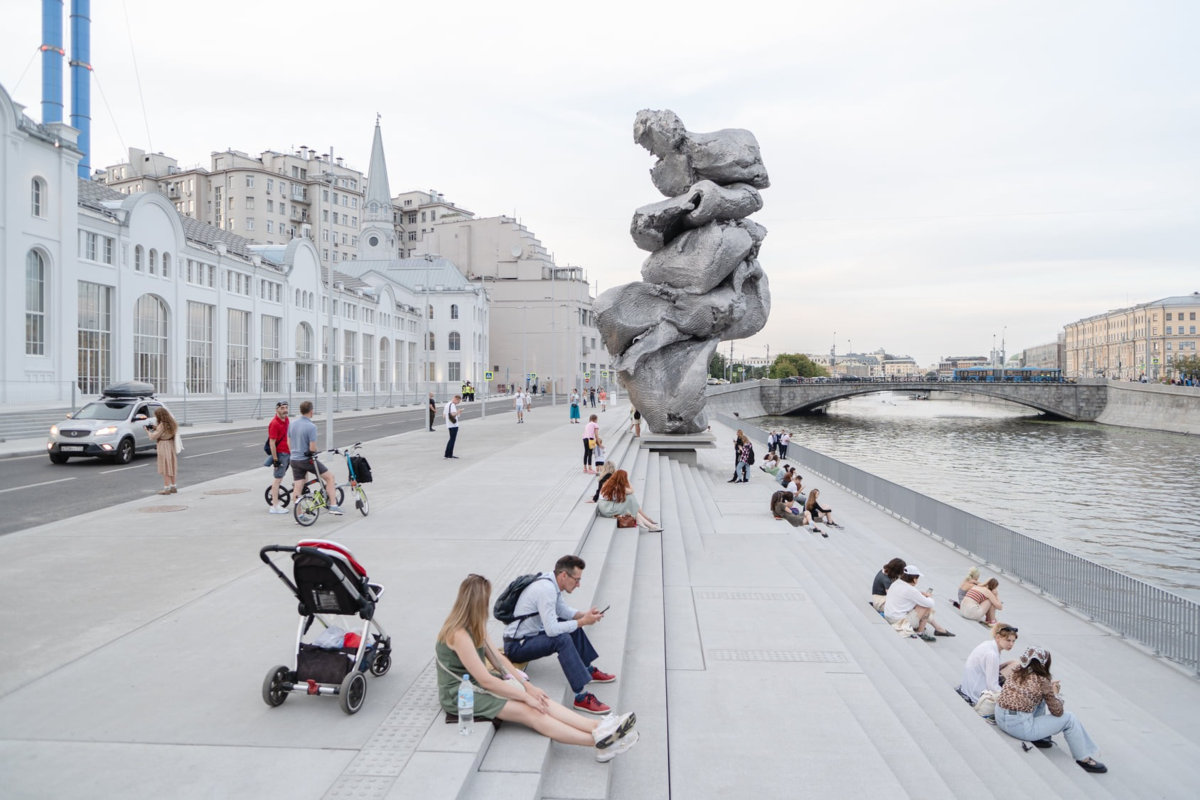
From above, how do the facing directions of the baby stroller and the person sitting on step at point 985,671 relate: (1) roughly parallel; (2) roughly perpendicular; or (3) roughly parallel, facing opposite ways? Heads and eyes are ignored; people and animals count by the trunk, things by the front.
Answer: roughly perpendicular

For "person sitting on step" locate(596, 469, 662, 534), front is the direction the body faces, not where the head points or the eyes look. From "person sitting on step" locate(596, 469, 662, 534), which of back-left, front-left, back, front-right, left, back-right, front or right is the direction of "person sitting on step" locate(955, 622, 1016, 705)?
front-right

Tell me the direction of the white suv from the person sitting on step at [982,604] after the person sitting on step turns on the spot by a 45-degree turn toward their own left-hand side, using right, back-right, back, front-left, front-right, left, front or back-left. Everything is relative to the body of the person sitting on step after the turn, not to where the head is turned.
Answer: back-left

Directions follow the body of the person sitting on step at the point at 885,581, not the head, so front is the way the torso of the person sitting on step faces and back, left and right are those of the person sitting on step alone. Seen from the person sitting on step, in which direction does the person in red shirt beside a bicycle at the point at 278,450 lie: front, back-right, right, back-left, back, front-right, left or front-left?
back

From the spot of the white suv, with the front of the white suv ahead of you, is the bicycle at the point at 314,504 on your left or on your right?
on your left

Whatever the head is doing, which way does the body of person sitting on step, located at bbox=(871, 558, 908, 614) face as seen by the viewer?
to the viewer's right

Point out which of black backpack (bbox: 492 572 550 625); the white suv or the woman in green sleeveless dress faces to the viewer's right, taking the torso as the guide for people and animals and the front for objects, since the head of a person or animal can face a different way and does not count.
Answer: the woman in green sleeveless dress

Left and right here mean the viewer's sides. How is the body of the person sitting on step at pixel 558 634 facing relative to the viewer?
facing to the right of the viewer

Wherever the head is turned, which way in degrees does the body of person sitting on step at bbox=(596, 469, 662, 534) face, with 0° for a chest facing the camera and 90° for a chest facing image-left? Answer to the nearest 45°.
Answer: approximately 270°

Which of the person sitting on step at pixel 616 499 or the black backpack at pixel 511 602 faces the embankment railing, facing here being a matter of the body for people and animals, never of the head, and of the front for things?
the person sitting on step

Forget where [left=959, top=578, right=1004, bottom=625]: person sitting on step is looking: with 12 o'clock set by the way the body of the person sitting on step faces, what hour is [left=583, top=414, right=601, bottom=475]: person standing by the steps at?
The person standing by the steps is roughly at 7 o'clock from the person sitting on step.

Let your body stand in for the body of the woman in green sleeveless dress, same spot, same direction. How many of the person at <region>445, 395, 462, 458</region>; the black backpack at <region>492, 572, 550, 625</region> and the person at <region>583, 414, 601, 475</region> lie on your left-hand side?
3

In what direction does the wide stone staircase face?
to the viewer's right

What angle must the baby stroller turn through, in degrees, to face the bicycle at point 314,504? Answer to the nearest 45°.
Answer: approximately 45° to its left

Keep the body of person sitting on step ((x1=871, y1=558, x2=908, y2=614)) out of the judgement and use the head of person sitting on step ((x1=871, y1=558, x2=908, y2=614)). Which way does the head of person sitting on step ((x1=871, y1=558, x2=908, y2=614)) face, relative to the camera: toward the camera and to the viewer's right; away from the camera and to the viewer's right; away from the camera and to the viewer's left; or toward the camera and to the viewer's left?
away from the camera and to the viewer's right
